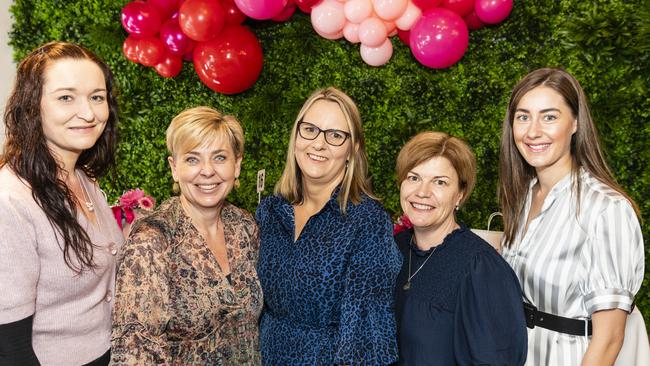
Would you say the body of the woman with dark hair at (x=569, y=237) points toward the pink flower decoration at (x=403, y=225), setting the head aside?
no

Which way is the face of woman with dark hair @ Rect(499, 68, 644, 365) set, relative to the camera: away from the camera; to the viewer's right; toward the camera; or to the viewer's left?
toward the camera

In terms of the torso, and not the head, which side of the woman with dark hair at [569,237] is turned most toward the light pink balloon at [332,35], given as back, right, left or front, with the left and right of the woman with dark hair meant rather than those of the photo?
right

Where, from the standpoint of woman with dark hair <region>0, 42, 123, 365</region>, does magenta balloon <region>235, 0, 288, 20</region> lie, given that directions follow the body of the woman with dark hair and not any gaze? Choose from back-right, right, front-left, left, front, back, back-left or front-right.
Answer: left

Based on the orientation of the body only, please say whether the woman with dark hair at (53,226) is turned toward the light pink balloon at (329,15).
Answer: no

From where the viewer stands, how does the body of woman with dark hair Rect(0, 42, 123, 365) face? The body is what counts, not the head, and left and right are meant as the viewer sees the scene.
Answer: facing the viewer and to the right of the viewer

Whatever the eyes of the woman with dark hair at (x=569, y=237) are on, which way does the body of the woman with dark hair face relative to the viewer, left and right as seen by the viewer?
facing the viewer and to the left of the viewer

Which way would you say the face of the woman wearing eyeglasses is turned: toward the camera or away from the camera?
toward the camera

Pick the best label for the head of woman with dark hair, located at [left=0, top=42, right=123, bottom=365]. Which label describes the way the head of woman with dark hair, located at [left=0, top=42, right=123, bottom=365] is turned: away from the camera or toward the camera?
toward the camera

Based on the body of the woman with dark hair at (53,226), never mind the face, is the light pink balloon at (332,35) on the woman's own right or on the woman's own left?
on the woman's own left

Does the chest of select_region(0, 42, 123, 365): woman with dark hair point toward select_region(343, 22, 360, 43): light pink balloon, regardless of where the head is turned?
no

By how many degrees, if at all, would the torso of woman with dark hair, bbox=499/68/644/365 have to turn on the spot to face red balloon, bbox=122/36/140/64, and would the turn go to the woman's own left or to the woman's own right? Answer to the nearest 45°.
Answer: approximately 45° to the woman's own right

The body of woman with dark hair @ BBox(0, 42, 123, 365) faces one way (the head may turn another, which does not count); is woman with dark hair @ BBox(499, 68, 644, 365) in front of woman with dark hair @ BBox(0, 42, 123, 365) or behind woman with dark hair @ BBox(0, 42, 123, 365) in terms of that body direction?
in front
